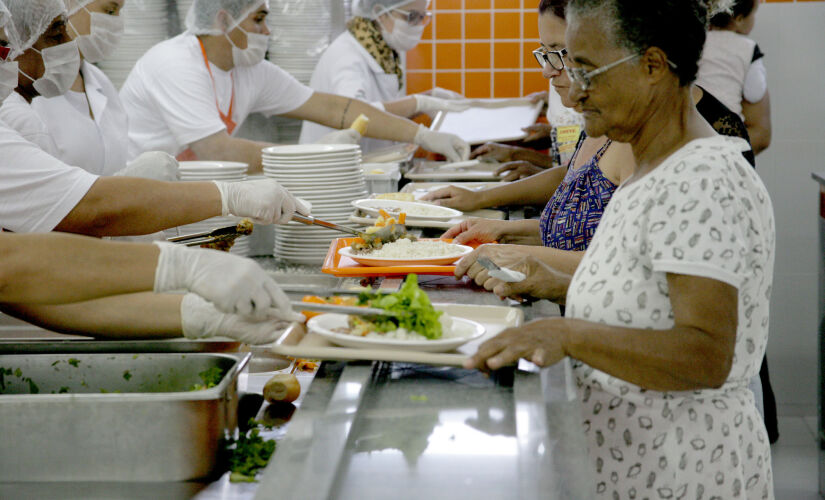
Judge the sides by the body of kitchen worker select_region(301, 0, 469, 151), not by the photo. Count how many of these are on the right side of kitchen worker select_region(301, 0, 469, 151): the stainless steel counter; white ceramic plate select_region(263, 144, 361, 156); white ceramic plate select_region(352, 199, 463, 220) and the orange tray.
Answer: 4

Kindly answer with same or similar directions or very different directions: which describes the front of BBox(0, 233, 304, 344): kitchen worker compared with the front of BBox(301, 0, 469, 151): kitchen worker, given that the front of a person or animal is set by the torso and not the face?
same or similar directions

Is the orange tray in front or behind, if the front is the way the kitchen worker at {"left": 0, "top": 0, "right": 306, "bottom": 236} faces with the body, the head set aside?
in front

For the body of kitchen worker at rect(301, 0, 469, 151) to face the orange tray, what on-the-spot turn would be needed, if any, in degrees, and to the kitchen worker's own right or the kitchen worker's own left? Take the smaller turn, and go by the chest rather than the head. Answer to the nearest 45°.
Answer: approximately 90° to the kitchen worker's own right

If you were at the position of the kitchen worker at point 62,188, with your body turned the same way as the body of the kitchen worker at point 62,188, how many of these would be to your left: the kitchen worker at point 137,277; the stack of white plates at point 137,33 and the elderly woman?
1

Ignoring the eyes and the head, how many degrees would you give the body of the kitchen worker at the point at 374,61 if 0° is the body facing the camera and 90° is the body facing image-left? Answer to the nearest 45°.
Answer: approximately 270°

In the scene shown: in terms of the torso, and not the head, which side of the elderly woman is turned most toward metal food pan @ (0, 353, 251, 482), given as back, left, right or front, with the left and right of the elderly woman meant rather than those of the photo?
front

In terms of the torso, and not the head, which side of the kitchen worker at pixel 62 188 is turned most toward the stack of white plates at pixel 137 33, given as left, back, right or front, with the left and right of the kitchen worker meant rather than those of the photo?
left

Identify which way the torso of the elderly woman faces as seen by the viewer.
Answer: to the viewer's left

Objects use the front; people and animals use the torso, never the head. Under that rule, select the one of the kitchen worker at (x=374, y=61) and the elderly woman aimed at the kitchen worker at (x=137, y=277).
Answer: the elderly woman

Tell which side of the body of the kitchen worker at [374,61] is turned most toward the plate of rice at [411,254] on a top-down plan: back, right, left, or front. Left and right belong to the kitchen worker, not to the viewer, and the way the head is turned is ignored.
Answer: right

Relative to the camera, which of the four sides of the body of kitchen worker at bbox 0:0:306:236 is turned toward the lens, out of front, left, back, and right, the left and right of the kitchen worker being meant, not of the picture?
right

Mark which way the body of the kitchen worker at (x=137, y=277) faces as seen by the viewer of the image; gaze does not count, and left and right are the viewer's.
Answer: facing to the right of the viewer

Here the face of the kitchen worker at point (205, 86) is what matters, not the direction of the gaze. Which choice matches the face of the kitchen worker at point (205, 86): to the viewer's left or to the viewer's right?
to the viewer's right

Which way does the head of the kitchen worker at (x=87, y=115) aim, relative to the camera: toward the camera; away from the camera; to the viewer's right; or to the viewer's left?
to the viewer's right

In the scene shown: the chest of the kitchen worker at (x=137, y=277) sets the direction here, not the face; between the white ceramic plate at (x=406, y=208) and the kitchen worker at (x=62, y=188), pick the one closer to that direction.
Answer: the white ceramic plate
